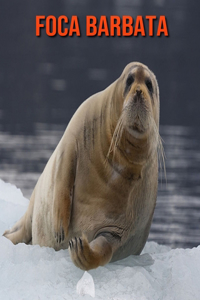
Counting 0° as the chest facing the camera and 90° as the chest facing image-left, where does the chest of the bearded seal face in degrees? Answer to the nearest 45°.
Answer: approximately 315°
